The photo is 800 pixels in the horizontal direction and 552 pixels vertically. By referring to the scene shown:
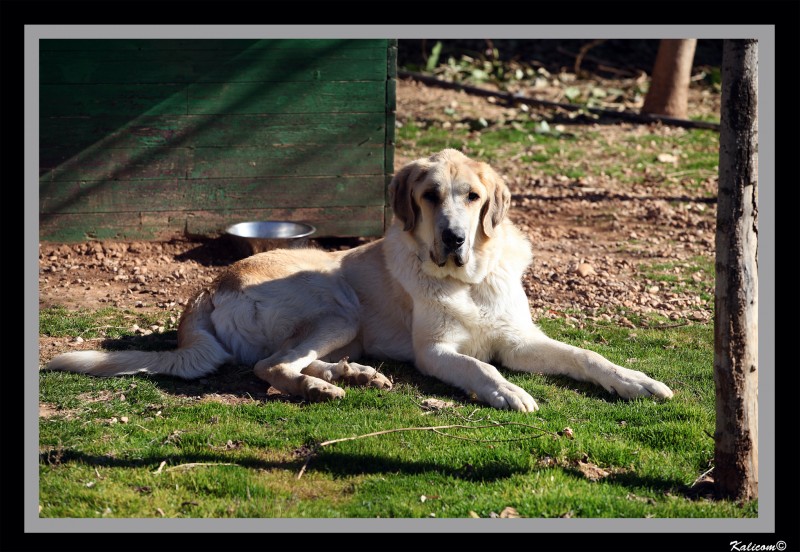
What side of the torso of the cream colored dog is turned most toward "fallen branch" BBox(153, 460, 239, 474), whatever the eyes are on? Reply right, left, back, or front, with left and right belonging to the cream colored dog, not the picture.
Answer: right

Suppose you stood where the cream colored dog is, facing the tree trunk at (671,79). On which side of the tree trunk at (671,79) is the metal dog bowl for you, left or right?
left

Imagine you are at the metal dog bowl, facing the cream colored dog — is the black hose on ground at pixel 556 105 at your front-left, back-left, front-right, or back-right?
back-left

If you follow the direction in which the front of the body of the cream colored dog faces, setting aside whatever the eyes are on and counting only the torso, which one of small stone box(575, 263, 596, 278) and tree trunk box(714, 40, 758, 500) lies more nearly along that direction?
the tree trunk

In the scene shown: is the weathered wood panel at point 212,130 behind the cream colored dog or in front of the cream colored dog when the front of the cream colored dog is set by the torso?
behind

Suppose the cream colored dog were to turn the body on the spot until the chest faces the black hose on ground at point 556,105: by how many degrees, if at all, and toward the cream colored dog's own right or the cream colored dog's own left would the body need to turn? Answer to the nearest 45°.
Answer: approximately 135° to the cream colored dog's own left

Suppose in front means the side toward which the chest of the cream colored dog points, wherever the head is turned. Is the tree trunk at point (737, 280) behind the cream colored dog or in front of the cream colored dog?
in front

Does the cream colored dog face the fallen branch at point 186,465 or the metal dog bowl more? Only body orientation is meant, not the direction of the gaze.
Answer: the fallen branch

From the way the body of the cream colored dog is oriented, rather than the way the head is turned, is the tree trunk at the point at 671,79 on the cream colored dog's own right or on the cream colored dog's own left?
on the cream colored dog's own left

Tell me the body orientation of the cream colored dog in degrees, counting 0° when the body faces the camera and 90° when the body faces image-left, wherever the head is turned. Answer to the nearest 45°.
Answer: approximately 315°
